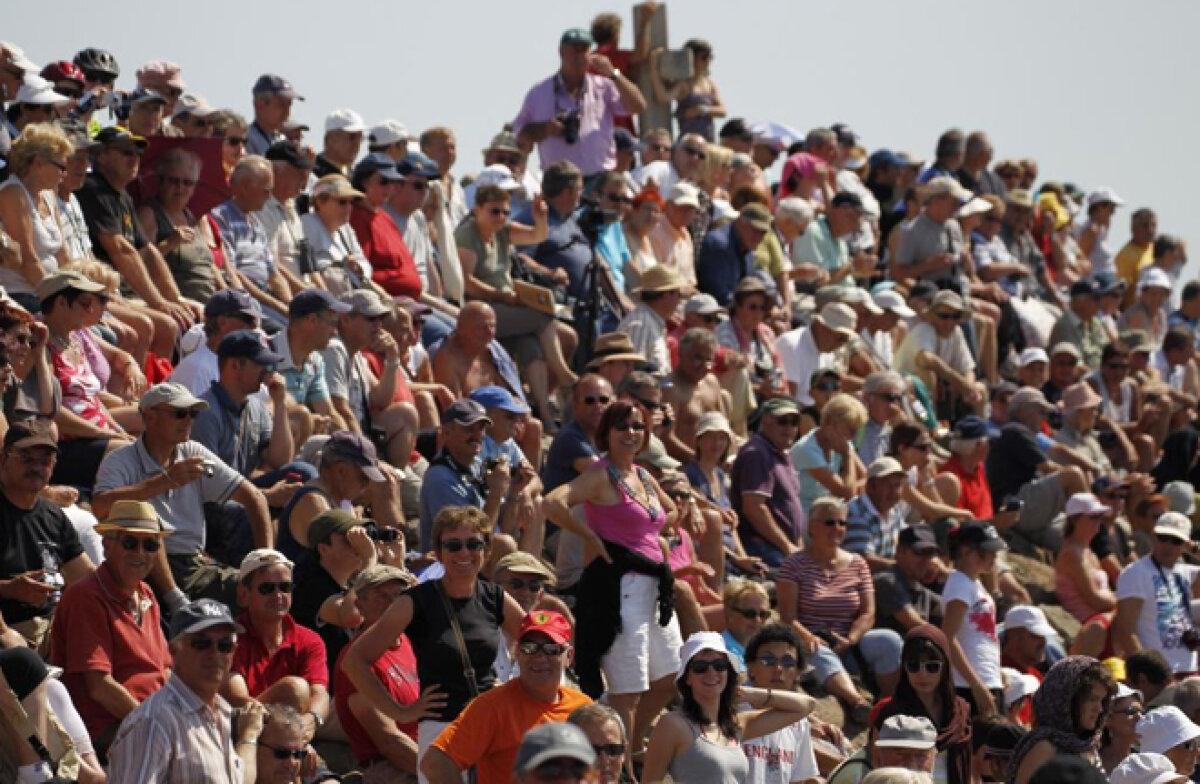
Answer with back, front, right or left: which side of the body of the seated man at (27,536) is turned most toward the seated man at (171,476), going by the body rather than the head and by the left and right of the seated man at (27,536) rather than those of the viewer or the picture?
left

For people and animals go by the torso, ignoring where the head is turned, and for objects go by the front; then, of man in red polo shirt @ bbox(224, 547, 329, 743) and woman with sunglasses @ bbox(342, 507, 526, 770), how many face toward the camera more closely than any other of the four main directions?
2

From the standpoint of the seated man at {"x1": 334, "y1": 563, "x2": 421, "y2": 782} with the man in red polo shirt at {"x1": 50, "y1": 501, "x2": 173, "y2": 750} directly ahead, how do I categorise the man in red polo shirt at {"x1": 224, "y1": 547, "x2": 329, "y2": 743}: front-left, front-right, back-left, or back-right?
front-right

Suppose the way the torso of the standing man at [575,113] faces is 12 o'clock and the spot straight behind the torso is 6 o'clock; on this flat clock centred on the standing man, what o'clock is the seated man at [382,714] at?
The seated man is roughly at 12 o'clock from the standing man.

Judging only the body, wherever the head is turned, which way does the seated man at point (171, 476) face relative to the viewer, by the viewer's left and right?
facing the viewer and to the right of the viewer

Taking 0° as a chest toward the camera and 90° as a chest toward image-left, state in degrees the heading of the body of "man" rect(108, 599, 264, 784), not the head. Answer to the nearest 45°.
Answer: approximately 315°

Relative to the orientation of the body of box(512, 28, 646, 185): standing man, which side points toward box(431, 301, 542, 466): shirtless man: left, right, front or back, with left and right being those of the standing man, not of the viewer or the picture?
front

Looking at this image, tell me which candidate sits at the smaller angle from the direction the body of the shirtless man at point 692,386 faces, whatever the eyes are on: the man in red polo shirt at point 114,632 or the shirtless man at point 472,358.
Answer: the man in red polo shirt

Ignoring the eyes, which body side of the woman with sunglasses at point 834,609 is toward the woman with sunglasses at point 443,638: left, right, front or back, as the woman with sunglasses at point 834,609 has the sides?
right

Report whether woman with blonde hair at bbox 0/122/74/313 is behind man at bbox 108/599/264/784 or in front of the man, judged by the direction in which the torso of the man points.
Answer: behind

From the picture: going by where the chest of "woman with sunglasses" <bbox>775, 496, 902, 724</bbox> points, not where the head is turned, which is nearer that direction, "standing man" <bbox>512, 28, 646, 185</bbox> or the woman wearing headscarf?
the woman wearing headscarf
